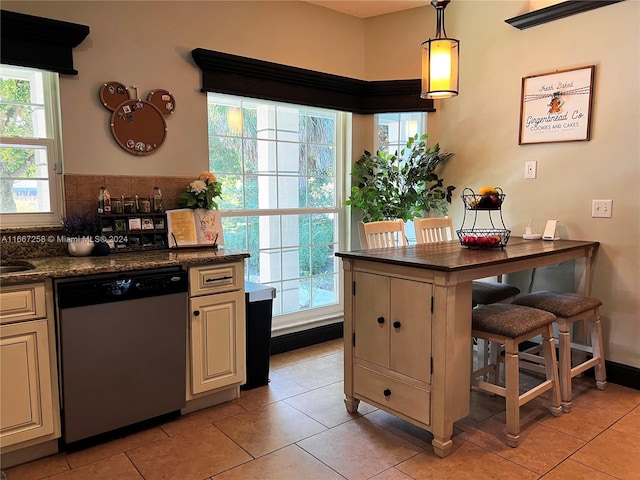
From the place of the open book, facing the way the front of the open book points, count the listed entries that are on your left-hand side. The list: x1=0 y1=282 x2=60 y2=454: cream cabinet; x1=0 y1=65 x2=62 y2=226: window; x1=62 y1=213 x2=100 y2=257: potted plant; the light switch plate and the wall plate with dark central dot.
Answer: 2

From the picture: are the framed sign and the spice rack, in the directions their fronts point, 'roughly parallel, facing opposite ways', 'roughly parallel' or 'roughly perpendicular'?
roughly perpendicular

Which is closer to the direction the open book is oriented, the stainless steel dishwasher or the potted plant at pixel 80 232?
the stainless steel dishwasher

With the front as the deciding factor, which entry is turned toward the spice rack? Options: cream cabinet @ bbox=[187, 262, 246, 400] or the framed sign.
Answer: the framed sign

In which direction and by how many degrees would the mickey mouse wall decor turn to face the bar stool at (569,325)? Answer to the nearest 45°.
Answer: approximately 45° to its left

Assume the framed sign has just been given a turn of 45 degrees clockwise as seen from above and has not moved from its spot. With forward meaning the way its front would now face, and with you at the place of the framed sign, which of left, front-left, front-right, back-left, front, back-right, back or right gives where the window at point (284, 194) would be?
front

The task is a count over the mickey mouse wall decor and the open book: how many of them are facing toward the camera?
2

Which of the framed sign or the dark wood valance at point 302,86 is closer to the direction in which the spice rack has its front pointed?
the framed sign

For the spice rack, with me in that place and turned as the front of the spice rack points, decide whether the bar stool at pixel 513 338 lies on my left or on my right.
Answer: on my left

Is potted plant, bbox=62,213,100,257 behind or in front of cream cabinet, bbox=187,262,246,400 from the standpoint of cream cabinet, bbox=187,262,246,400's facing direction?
behind

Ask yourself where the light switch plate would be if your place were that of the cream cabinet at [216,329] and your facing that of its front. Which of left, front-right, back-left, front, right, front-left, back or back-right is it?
front-left

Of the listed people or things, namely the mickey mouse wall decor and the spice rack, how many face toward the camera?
2

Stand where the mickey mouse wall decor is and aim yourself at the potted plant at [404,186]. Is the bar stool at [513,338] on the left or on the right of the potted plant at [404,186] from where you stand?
right

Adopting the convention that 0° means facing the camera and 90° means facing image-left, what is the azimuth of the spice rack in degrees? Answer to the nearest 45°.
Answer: approximately 0°

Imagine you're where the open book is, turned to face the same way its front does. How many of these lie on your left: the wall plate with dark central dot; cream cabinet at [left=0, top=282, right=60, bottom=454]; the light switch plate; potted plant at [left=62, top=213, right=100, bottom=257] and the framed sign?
3

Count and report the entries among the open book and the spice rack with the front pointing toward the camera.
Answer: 2

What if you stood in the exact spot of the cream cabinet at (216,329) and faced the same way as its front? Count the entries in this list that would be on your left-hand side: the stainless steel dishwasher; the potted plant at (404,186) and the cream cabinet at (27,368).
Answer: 1

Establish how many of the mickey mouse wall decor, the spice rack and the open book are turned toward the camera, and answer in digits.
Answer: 3

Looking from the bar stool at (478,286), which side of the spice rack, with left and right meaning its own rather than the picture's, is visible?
left

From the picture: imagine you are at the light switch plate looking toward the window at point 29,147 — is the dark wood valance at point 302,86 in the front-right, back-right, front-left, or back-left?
front-right

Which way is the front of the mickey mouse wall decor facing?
toward the camera
